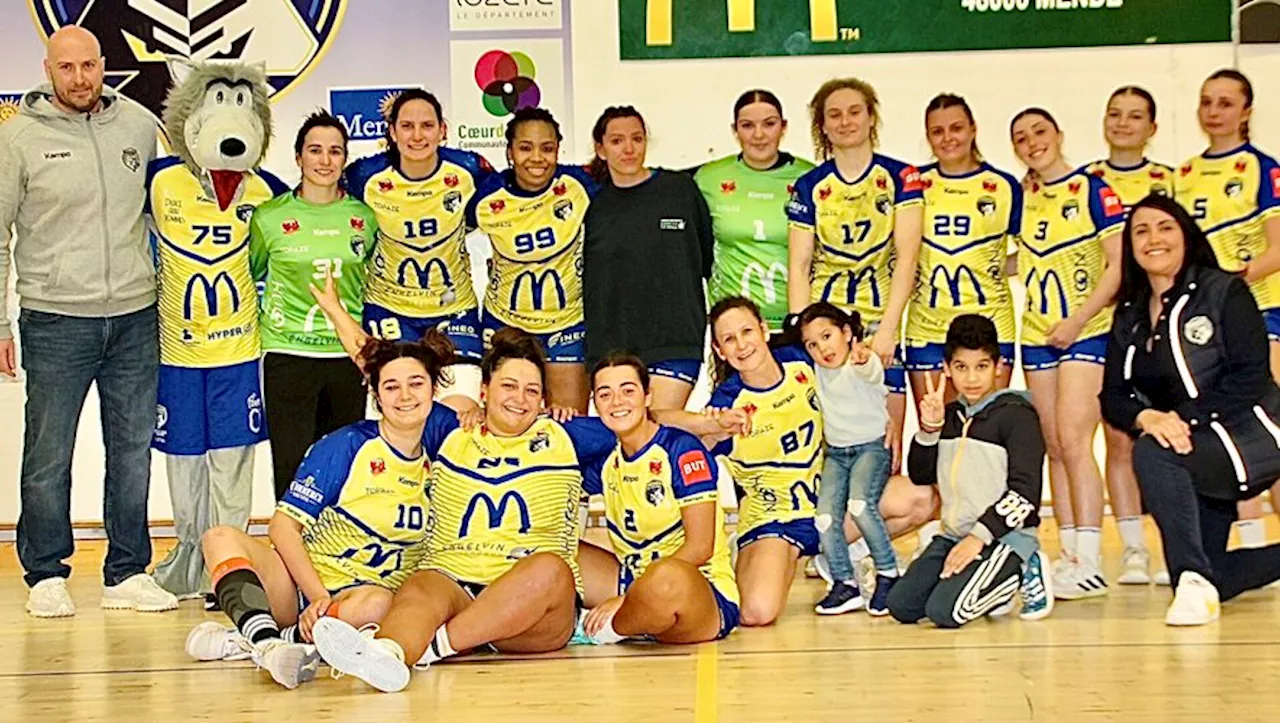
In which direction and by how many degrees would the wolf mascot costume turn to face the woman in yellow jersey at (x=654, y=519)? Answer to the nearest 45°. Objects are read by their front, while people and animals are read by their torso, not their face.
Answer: approximately 45° to its left

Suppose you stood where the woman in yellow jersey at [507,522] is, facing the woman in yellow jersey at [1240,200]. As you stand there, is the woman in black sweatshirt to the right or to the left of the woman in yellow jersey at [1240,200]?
left

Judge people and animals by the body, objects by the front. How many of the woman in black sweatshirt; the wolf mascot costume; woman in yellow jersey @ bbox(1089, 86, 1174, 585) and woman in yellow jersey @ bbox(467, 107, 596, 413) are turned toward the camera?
4

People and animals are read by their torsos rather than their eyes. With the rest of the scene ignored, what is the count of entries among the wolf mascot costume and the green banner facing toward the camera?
2

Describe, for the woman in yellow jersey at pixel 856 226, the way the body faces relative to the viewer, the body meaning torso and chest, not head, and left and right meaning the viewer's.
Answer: facing the viewer

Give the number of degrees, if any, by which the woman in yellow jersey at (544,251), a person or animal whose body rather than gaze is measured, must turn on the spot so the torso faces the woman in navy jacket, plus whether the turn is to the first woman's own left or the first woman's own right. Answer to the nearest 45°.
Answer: approximately 45° to the first woman's own left

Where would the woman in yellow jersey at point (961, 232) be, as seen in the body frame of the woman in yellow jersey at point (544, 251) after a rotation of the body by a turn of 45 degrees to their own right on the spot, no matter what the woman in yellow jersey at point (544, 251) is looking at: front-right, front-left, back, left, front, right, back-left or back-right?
back-left

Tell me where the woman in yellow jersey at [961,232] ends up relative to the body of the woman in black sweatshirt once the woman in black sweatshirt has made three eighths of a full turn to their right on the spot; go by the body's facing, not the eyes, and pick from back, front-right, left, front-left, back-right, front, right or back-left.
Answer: back-right

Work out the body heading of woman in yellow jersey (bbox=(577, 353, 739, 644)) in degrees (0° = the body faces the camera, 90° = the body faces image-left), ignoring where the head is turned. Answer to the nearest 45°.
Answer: approximately 45°

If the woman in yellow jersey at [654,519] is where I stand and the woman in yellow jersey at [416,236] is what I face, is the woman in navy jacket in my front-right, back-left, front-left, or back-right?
back-right

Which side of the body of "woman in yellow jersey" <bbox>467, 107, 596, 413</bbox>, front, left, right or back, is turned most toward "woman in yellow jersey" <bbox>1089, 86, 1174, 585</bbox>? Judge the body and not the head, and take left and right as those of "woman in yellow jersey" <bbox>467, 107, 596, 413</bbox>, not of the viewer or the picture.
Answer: left

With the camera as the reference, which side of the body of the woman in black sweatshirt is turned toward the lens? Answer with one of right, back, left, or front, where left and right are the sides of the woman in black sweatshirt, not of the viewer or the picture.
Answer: front

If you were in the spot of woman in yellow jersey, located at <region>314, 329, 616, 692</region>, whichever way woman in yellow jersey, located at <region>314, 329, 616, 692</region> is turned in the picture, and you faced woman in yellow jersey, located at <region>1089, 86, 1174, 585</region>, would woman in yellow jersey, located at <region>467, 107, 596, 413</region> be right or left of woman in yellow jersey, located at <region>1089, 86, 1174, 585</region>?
left

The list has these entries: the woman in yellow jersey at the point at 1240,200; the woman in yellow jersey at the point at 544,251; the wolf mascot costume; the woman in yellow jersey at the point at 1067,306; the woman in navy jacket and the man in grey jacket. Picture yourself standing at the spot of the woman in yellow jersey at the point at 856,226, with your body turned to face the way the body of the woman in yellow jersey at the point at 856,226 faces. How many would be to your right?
3
